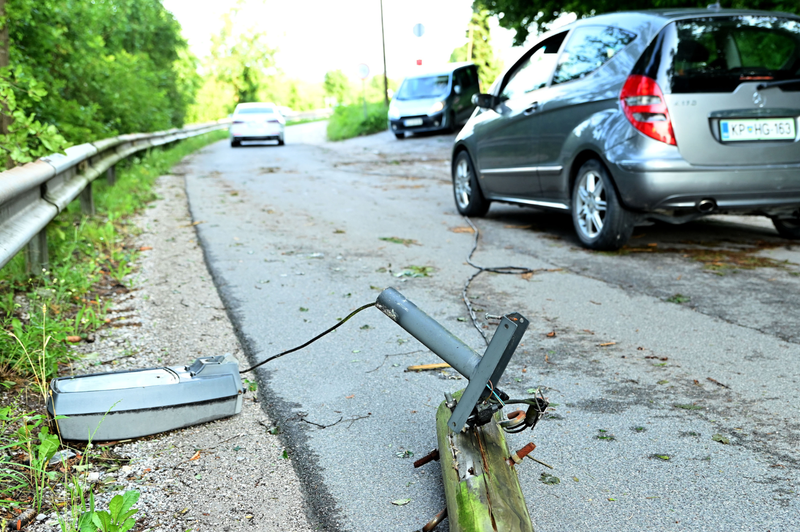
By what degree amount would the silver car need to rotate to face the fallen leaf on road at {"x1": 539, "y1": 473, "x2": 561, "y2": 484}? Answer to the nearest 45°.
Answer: approximately 135° to its left

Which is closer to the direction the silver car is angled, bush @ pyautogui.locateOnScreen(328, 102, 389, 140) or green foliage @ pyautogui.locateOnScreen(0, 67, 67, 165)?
the bush

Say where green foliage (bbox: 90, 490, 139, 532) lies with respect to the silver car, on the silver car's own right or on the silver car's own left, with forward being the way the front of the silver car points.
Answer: on the silver car's own left

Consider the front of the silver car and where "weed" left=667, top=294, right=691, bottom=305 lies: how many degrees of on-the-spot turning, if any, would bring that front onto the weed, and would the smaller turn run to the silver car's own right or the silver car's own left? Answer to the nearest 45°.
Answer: approximately 135° to the silver car's own left

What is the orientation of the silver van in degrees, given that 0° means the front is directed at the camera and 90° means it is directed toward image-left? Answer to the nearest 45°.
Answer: approximately 45°

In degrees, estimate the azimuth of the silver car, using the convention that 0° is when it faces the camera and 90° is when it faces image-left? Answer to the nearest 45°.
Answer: approximately 135°

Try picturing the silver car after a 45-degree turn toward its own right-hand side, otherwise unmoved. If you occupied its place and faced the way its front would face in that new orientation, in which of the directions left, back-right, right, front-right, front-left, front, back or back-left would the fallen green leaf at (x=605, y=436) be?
back

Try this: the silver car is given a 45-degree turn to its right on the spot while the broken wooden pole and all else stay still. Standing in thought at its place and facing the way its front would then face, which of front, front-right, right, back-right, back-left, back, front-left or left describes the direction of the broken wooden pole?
back

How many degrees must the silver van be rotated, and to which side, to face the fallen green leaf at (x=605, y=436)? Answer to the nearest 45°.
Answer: approximately 45° to its left
